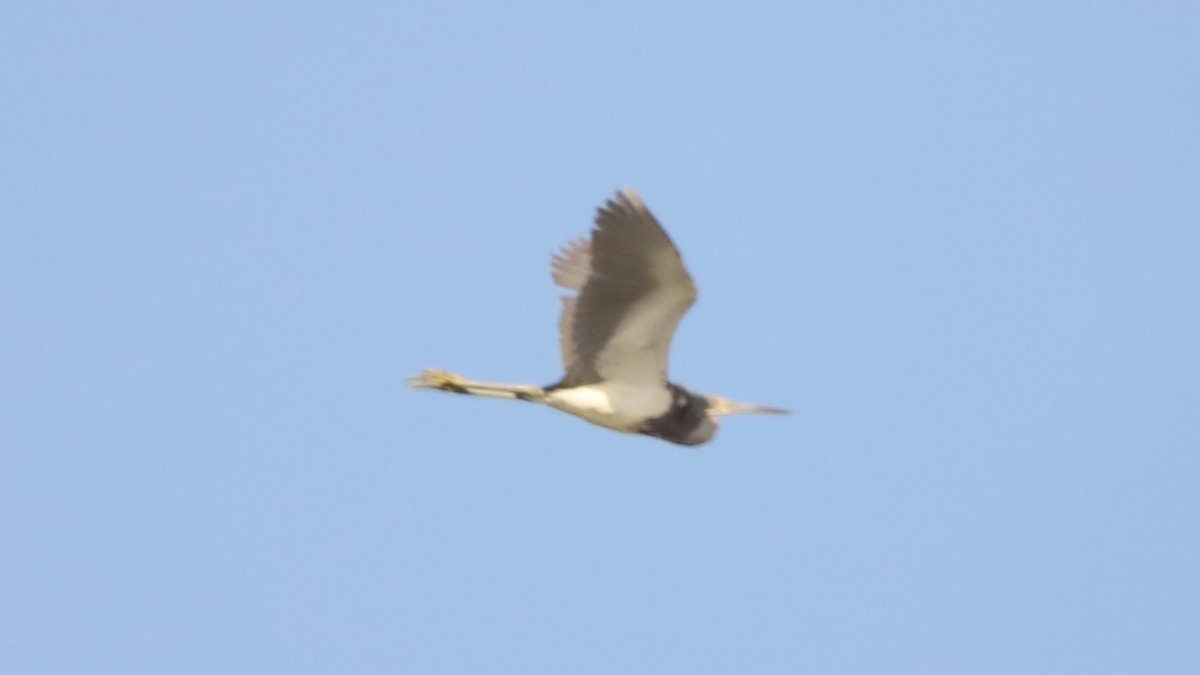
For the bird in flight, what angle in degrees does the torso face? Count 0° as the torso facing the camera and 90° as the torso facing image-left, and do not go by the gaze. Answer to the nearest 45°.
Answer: approximately 270°
